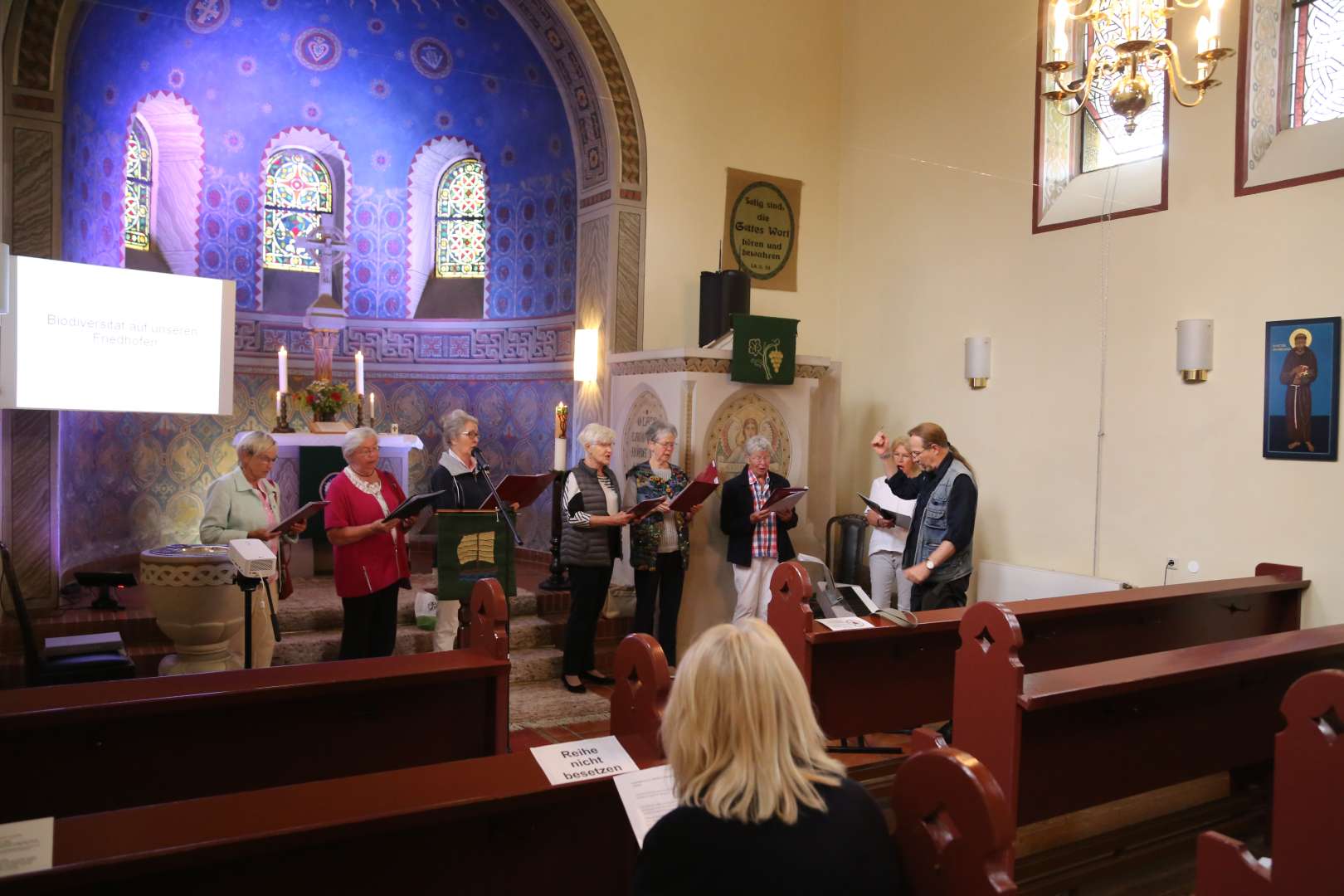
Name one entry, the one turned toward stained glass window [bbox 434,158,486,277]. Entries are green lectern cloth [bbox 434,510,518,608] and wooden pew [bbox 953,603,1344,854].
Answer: the wooden pew

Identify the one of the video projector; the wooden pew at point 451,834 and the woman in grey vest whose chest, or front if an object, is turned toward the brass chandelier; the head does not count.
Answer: the woman in grey vest

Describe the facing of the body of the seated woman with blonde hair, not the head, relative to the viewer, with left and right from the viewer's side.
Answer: facing away from the viewer

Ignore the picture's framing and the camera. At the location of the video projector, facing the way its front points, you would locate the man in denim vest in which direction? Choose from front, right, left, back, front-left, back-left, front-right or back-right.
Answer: back-right

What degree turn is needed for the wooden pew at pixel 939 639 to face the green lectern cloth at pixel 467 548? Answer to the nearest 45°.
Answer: approximately 45° to its left

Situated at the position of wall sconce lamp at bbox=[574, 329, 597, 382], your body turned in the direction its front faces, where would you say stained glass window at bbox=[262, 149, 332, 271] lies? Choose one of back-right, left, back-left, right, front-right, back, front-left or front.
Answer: back-right

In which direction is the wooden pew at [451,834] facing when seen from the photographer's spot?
facing away from the viewer and to the left of the viewer

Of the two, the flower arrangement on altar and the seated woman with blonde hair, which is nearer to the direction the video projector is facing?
the flower arrangement on altar

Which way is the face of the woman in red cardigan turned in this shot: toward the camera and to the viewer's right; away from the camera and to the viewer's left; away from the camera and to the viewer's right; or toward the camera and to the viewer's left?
toward the camera and to the viewer's right

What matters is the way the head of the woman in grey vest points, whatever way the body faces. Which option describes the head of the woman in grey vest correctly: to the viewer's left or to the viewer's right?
to the viewer's right

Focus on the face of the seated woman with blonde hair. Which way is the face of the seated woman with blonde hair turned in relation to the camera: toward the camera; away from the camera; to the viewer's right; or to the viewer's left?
away from the camera

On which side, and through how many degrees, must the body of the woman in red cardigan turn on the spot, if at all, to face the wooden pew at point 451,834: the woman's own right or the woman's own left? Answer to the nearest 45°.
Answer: approximately 45° to the woman's own right
